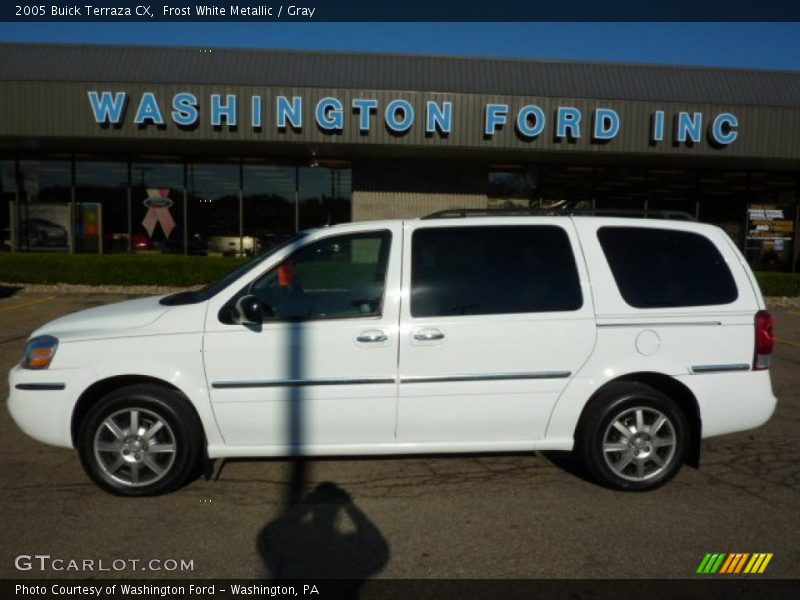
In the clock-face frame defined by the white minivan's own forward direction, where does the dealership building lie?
The dealership building is roughly at 3 o'clock from the white minivan.

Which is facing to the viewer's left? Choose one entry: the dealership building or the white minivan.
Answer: the white minivan

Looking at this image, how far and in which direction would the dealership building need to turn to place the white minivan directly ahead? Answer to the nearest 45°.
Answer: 0° — it already faces it

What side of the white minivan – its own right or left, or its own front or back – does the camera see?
left

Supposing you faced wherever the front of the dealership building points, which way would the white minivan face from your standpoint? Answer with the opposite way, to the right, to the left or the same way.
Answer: to the right

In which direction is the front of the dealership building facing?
toward the camera

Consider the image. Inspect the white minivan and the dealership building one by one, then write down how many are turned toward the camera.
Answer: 1
